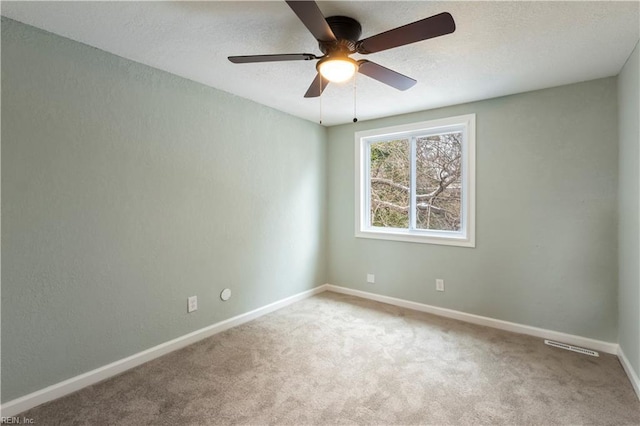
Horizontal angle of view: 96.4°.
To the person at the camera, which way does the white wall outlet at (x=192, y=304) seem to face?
facing the viewer and to the right of the viewer

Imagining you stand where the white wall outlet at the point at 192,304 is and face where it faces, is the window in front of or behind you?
in front

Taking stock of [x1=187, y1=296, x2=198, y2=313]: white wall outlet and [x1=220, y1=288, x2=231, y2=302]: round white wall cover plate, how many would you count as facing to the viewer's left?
0

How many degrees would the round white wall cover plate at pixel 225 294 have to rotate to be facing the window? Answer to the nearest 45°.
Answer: approximately 45° to its left
